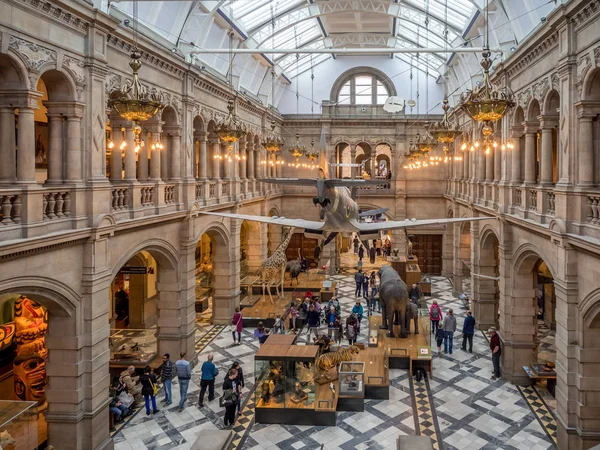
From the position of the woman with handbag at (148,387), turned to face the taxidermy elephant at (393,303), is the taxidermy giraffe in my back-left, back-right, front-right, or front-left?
front-left

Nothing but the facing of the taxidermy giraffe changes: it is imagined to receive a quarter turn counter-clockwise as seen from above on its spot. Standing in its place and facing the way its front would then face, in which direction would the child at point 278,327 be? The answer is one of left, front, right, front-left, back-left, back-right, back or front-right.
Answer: back-left

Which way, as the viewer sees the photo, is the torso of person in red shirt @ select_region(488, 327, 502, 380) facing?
to the viewer's left

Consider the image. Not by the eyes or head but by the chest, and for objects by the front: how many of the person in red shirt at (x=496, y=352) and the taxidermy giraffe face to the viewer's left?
1

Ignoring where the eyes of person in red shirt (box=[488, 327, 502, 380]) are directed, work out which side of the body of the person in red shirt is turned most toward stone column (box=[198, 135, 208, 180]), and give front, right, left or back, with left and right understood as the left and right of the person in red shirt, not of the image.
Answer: front

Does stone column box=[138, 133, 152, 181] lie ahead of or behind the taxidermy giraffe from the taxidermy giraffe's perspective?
behind

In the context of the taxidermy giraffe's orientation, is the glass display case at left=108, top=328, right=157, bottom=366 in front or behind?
behind
